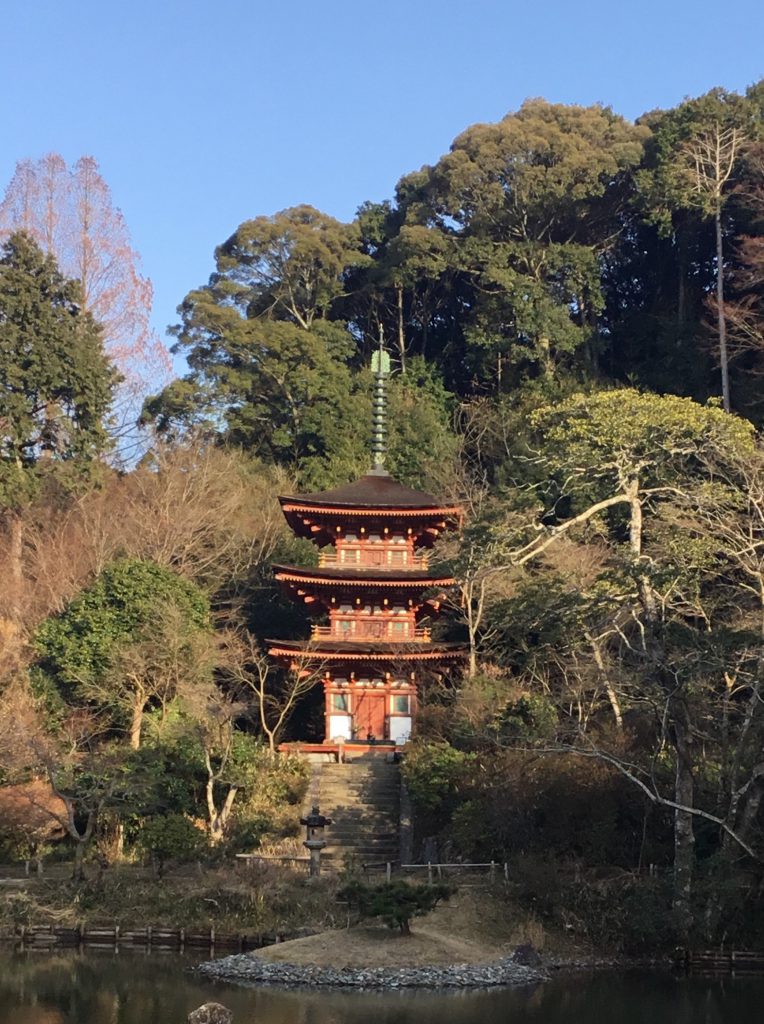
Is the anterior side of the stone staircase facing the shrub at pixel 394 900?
yes

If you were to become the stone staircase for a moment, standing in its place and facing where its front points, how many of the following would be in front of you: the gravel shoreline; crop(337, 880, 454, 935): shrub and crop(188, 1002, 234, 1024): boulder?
3

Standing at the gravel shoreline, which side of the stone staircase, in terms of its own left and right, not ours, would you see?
front

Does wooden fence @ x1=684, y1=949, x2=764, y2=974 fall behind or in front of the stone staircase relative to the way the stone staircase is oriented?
in front

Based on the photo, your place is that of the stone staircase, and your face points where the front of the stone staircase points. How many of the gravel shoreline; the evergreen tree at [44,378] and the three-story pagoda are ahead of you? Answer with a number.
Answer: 1

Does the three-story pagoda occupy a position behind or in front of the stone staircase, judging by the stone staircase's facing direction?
behind

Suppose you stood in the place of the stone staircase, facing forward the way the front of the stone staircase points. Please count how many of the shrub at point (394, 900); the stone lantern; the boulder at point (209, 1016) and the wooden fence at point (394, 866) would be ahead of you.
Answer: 4

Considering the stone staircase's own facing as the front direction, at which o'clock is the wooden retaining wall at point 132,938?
The wooden retaining wall is roughly at 1 o'clock from the stone staircase.

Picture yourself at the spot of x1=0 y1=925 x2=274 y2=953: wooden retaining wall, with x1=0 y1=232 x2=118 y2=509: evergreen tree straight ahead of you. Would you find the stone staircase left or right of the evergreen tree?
right

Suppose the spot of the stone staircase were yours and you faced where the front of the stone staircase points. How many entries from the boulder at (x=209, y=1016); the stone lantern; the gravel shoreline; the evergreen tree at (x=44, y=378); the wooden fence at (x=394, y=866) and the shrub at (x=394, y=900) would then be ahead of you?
5

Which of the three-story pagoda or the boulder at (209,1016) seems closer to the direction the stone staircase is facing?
the boulder

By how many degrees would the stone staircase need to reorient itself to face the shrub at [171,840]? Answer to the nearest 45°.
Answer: approximately 45° to its right

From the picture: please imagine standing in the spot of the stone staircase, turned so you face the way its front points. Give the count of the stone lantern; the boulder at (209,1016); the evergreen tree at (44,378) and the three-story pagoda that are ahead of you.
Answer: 2

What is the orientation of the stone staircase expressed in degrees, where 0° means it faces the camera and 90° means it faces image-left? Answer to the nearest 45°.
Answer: approximately 0°

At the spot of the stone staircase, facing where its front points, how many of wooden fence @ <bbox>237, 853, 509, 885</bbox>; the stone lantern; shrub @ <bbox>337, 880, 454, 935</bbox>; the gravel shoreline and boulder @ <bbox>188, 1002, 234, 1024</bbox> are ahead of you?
5

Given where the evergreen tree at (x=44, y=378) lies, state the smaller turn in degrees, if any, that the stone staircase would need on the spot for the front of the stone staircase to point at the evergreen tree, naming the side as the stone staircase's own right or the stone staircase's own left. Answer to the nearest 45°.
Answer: approximately 135° to the stone staircase's own right
